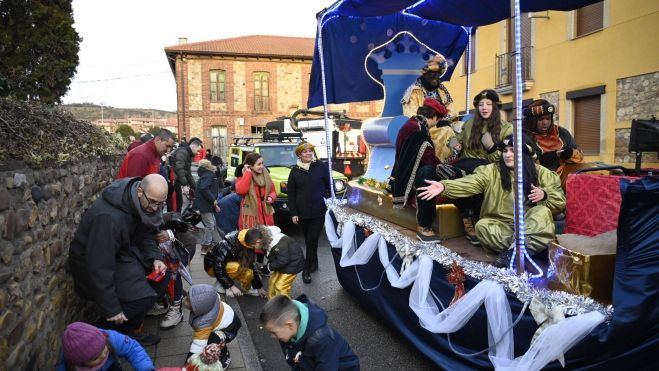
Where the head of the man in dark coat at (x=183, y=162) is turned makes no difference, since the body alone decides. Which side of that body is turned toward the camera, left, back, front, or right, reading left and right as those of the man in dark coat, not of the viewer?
right

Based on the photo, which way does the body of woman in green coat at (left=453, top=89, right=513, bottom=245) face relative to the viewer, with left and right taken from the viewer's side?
facing the viewer

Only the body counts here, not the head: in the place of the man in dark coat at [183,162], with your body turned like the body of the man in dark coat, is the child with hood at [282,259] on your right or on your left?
on your right

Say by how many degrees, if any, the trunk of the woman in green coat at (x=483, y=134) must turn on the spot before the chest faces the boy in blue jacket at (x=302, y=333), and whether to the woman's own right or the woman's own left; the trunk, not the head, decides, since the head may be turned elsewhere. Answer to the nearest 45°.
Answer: approximately 45° to the woman's own right

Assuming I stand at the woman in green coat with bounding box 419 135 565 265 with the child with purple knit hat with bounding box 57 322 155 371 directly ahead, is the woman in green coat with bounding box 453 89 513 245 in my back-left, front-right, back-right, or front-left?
back-right

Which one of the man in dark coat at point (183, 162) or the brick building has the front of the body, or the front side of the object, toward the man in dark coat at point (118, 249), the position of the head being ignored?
the brick building

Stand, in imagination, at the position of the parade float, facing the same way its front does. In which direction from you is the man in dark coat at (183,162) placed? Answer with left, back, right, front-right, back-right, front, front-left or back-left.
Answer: back

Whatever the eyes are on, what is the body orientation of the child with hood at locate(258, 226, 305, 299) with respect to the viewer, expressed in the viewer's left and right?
facing to the left of the viewer

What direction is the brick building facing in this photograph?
toward the camera

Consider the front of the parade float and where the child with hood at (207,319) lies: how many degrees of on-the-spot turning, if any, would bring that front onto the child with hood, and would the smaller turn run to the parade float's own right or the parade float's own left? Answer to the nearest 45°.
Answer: approximately 135° to the parade float's own right
